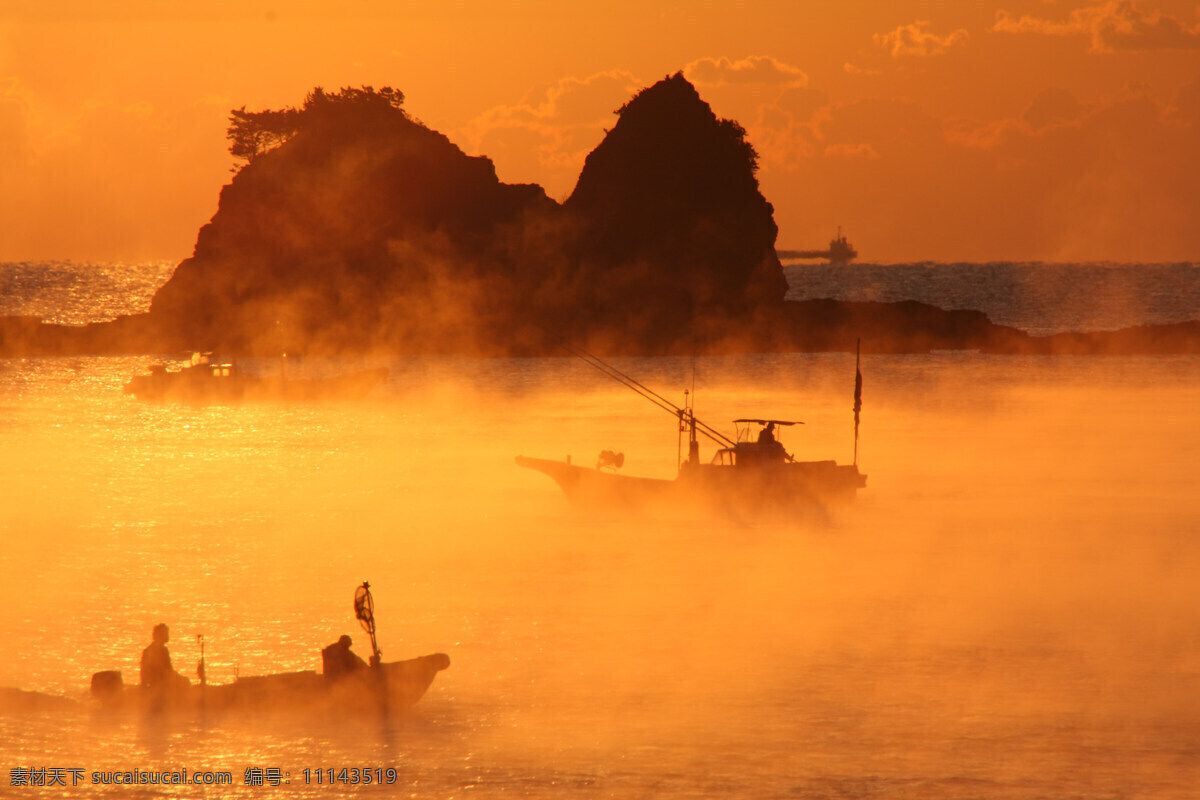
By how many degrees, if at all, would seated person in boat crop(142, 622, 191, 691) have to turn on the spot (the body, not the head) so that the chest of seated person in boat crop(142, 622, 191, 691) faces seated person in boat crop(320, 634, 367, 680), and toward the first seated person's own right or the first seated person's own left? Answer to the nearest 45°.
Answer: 0° — they already face them

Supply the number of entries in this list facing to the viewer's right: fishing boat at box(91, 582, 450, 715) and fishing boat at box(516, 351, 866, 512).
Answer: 1

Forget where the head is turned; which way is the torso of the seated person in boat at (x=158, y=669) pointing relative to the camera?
to the viewer's right

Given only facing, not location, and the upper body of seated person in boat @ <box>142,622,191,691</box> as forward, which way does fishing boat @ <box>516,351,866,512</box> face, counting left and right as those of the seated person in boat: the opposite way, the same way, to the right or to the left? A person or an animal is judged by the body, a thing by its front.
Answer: the opposite way

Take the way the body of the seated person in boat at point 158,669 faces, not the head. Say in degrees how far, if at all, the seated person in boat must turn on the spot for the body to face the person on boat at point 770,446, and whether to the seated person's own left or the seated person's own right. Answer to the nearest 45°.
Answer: approximately 45° to the seated person's own left

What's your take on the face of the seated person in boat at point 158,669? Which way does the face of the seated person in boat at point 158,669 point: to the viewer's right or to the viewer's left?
to the viewer's right

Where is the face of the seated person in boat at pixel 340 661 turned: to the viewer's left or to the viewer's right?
to the viewer's right

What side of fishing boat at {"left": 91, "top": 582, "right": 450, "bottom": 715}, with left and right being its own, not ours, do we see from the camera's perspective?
right

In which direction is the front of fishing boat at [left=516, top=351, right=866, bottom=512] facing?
to the viewer's left

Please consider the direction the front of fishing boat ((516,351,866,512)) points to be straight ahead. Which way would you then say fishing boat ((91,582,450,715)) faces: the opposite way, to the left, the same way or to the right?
the opposite way

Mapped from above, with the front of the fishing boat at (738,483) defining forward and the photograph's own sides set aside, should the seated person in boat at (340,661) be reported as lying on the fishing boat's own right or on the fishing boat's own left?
on the fishing boat's own left

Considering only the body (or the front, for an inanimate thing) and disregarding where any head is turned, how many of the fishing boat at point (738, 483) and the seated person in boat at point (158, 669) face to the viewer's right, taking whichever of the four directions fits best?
1
